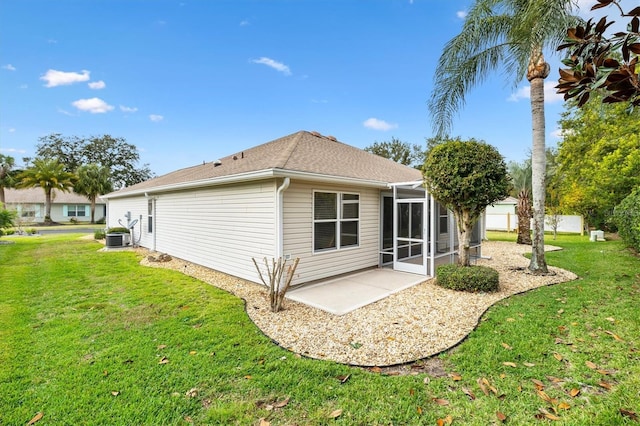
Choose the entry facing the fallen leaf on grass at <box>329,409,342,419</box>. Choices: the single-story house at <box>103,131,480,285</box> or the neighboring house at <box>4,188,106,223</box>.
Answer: the neighboring house

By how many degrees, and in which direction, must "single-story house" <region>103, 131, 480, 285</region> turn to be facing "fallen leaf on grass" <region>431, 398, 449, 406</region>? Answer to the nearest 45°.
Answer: approximately 135° to its left

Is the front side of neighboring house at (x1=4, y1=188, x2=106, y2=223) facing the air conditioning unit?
yes

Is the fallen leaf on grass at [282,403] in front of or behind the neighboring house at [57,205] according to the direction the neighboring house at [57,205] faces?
in front

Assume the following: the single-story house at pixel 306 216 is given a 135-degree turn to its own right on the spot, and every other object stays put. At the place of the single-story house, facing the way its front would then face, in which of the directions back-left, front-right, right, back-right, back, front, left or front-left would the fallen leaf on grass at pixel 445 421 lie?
right

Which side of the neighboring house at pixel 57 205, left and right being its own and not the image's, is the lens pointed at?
front

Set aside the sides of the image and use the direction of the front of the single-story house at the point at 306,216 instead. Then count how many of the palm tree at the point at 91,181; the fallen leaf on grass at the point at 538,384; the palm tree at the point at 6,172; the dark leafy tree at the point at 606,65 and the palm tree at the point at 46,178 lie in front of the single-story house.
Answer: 3

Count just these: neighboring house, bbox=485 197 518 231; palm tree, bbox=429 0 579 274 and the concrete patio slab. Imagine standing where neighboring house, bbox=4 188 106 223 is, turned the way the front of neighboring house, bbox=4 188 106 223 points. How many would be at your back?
0

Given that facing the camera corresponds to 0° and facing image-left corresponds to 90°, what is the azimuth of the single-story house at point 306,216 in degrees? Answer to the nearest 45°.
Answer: approximately 135°

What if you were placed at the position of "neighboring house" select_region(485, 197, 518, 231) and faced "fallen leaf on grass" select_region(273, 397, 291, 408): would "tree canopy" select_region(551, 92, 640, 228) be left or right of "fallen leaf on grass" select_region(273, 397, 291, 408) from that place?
left

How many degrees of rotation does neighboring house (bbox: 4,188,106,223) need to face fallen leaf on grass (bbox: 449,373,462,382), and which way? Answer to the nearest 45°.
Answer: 0° — it already faces it

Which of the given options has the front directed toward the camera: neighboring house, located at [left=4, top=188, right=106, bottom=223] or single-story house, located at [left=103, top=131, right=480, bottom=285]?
the neighboring house

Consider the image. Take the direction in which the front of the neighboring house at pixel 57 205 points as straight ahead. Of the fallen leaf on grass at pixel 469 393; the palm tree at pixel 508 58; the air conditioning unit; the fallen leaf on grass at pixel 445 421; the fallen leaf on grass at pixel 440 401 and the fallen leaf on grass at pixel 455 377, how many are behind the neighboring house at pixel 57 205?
0

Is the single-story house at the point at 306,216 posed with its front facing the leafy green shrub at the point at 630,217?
no

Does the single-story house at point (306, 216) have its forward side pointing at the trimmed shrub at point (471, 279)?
no

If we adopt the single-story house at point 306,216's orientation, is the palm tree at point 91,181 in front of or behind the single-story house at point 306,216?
in front

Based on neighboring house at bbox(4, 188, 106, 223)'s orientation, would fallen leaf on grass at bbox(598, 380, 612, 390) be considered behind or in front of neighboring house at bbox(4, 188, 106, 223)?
in front

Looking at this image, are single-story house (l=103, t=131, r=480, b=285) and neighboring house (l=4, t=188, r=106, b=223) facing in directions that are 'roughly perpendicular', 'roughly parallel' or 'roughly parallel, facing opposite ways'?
roughly parallel, facing opposite ways

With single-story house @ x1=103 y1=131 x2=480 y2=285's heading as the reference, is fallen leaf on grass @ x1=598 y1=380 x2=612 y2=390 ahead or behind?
behind

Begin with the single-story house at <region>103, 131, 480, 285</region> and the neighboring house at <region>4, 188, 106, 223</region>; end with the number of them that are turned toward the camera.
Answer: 1

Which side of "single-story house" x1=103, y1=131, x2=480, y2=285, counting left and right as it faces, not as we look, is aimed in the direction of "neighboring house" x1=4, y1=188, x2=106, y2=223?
front

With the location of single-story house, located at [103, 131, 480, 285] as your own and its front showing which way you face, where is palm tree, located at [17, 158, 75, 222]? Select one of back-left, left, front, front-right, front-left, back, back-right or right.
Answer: front
